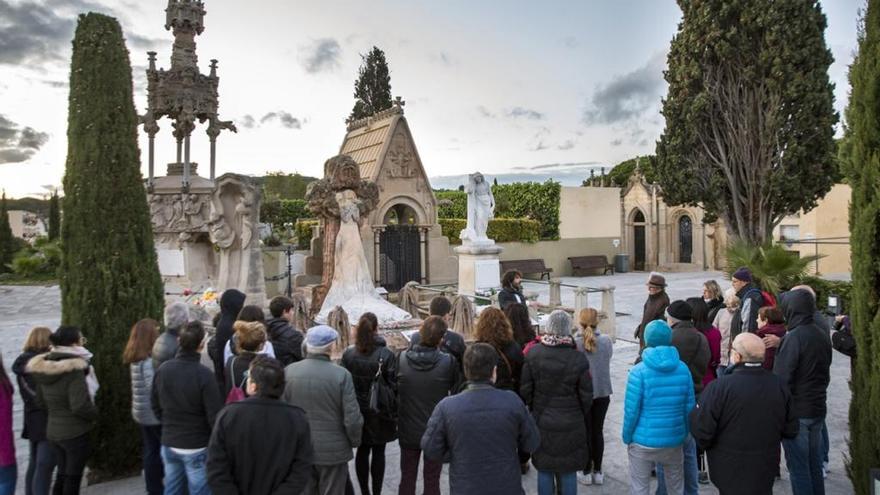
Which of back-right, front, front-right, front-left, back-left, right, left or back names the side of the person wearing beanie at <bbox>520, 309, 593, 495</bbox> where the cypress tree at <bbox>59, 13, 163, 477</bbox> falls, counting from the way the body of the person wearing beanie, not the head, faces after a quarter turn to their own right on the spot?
back

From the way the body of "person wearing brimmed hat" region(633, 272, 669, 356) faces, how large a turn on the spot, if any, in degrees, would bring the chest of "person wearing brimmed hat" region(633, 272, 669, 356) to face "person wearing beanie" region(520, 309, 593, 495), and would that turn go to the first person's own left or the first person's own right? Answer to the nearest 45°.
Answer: approximately 45° to the first person's own left

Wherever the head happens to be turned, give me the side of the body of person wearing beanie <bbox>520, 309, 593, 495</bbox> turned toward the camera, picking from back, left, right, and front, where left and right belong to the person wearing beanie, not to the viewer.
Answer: back

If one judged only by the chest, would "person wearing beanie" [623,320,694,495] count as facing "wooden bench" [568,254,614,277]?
yes

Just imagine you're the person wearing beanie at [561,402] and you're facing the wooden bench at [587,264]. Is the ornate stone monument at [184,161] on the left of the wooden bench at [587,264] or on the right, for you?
left

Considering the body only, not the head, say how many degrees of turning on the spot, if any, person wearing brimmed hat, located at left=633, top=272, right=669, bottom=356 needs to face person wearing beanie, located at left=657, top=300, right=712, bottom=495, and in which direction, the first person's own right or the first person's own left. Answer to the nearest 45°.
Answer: approximately 45° to the first person's own left

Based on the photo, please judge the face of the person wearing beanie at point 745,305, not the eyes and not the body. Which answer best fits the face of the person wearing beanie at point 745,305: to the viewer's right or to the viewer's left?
to the viewer's left

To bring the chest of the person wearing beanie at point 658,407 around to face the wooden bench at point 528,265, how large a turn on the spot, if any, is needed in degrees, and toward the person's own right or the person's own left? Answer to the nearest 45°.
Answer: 0° — they already face it

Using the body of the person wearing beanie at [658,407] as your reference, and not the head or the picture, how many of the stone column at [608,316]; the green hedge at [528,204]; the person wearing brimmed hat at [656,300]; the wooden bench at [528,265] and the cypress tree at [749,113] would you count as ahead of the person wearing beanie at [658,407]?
5

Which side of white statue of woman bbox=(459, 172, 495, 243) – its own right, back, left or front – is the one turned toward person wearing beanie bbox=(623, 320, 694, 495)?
front

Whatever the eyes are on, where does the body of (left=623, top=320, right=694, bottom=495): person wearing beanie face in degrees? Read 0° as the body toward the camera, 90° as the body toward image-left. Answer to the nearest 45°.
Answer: approximately 180°

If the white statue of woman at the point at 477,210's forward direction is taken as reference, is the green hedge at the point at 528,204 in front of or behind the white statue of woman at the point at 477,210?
behind

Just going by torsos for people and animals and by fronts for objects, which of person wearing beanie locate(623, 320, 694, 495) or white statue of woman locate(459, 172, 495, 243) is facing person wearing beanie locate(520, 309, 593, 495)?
the white statue of woman
